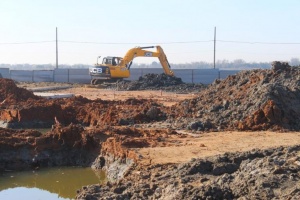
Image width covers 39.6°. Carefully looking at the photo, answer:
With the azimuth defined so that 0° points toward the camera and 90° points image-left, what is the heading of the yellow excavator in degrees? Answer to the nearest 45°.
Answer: approximately 225°

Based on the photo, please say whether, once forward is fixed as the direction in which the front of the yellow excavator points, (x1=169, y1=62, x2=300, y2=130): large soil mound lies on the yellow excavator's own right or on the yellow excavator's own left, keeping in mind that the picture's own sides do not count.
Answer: on the yellow excavator's own right

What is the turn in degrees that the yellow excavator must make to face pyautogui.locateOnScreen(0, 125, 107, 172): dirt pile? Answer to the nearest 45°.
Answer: approximately 135° to its right

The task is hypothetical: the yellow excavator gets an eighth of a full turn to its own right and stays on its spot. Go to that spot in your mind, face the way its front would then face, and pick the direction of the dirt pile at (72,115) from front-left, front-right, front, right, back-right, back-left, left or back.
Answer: right

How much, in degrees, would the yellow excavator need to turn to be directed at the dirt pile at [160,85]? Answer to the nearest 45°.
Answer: approximately 45° to its right

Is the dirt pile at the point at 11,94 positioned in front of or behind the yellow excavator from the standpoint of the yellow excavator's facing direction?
behind
